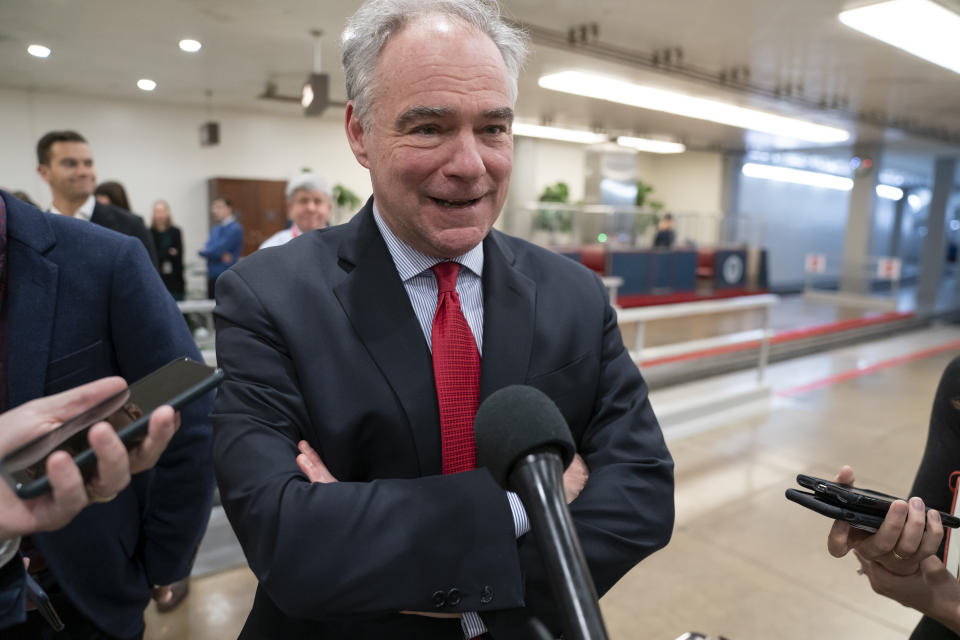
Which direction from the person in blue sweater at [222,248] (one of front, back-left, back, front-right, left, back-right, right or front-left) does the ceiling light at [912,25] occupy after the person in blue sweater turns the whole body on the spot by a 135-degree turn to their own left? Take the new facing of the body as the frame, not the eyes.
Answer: front-right

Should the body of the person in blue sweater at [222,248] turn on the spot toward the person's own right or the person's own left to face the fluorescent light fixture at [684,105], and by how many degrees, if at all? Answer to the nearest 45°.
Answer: approximately 135° to the person's own left

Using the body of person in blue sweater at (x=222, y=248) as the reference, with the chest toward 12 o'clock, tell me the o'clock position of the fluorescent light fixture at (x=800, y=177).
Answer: The fluorescent light fixture is roughly at 7 o'clock from the person in blue sweater.

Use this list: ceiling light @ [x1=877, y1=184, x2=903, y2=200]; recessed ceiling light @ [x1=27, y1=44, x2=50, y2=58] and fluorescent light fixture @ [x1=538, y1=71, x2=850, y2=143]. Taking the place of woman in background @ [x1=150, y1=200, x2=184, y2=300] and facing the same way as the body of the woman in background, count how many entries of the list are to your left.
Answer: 2

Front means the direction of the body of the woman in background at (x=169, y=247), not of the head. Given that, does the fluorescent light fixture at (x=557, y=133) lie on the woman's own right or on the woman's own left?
on the woman's own left

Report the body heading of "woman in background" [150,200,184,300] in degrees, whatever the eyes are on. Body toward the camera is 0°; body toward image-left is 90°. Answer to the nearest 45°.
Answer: approximately 0°

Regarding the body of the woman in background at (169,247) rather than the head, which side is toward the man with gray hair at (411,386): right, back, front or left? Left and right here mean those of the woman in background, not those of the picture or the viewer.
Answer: front

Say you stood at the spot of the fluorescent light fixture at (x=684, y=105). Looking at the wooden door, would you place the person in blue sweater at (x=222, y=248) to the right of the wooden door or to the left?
left

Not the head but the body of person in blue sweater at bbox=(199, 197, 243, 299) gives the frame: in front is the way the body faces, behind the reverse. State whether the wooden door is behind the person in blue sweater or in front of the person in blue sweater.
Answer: behind

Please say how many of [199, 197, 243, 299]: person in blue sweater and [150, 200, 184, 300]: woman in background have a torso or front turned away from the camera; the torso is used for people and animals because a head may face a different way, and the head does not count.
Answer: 0

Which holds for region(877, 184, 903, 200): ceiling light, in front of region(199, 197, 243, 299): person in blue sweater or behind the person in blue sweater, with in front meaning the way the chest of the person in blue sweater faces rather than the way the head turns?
behind
